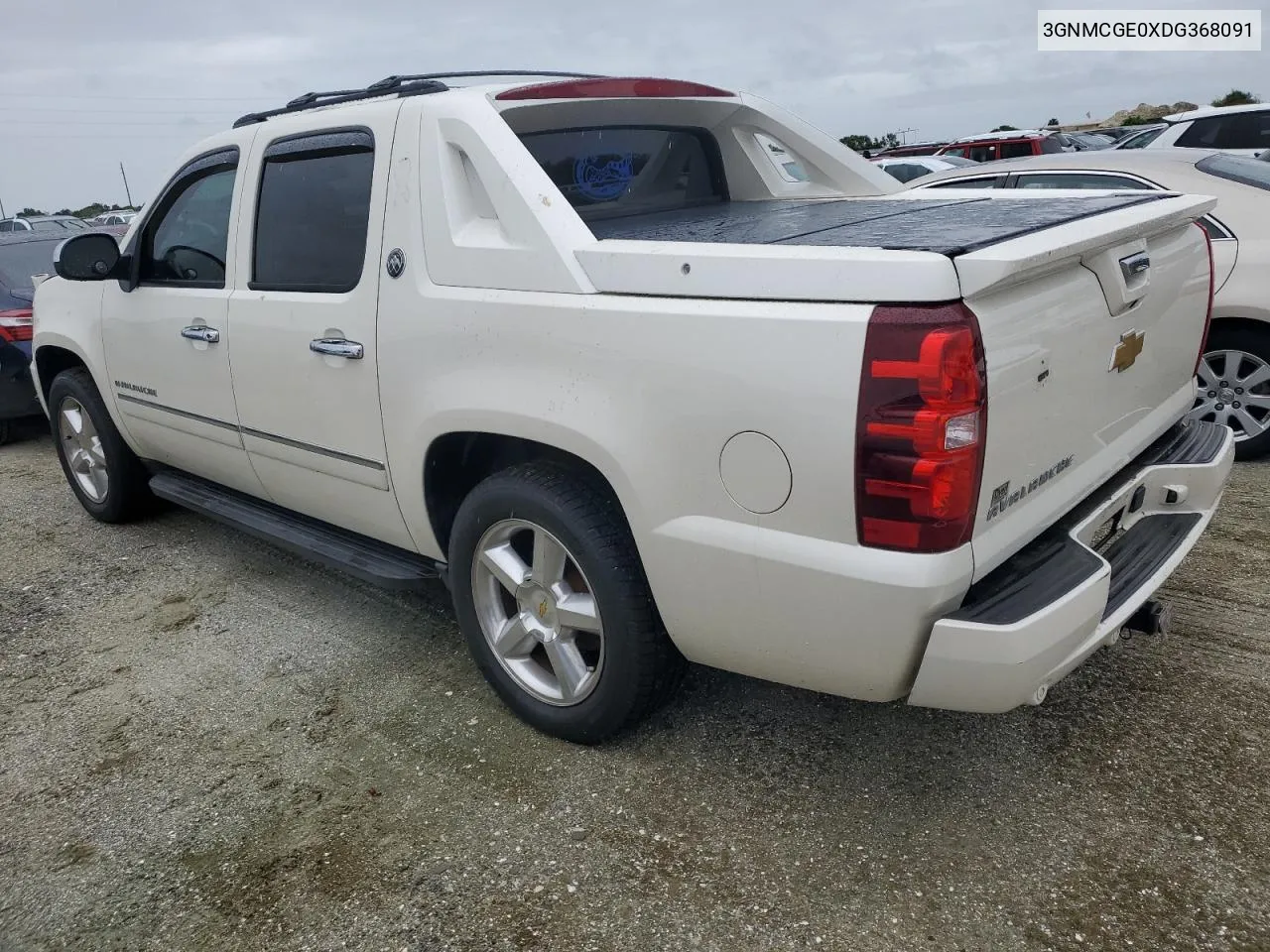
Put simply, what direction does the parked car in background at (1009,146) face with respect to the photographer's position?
facing away from the viewer and to the left of the viewer

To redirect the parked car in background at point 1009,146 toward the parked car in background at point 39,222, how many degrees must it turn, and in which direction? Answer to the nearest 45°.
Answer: approximately 45° to its left

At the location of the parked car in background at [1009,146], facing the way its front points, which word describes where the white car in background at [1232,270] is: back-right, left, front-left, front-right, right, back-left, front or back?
back-left

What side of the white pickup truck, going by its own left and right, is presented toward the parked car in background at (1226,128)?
right

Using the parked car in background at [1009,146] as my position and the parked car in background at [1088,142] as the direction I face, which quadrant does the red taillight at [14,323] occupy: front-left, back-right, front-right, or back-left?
back-right

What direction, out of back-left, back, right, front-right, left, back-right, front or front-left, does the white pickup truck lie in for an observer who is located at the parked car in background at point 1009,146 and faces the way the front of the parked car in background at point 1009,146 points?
back-left

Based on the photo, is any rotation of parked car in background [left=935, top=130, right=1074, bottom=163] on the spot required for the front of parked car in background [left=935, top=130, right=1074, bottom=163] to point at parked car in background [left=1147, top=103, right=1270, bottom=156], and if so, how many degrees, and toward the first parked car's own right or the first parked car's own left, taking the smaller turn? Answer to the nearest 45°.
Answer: approximately 135° to the first parked car's own left

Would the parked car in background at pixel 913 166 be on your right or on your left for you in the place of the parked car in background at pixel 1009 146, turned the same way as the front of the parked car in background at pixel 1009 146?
on your left

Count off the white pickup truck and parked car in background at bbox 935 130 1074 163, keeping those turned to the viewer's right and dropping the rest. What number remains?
0

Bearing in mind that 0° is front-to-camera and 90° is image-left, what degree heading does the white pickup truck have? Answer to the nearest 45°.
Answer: approximately 135°
